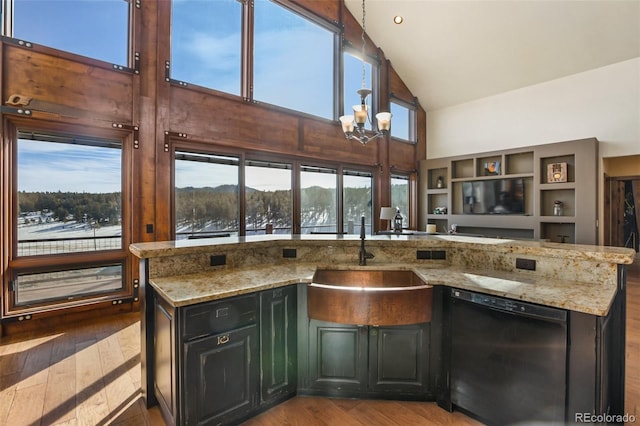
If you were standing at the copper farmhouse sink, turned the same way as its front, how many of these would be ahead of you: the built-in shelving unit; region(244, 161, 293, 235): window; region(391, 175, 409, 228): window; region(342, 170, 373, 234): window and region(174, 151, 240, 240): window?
0

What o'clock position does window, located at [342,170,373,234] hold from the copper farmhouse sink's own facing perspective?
The window is roughly at 6 o'clock from the copper farmhouse sink.

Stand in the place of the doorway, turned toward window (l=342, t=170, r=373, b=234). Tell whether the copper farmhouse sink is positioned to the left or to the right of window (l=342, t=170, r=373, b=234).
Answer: left

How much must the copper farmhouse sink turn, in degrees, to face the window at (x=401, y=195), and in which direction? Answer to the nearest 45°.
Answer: approximately 180°

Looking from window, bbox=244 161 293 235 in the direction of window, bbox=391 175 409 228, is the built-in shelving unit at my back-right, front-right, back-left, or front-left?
front-right

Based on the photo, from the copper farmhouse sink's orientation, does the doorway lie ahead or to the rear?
to the rear

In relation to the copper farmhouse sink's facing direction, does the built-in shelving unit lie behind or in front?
behind

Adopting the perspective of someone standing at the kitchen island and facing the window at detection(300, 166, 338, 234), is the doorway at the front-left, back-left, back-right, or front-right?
front-right

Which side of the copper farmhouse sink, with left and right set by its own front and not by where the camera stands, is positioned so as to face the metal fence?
right

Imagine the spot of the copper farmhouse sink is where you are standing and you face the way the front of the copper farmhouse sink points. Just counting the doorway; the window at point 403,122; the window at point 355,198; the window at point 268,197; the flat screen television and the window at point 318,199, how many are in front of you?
0

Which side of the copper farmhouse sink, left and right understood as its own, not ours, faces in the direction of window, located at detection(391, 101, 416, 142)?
back

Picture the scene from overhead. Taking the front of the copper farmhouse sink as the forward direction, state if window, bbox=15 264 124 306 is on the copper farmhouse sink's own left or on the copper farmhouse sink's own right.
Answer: on the copper farmhouse sink's own right

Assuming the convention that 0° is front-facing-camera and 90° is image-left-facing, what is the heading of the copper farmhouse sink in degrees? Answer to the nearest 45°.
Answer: approximately 0°

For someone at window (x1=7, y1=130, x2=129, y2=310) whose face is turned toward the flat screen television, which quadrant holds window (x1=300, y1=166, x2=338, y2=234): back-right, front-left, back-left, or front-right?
front-left

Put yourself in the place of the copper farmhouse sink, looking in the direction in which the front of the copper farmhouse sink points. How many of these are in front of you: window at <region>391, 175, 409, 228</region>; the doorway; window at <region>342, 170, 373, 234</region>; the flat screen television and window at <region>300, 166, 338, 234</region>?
0

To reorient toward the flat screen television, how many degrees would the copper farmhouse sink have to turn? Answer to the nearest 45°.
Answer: approximately 135° to its left

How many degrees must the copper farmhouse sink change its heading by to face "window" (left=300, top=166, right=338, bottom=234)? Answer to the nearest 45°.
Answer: approximately 180°

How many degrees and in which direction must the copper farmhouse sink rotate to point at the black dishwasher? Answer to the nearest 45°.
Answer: approximately 90° to its left

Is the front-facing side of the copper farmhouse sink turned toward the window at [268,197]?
no

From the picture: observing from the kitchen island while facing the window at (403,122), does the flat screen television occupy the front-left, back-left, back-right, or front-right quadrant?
front-right
